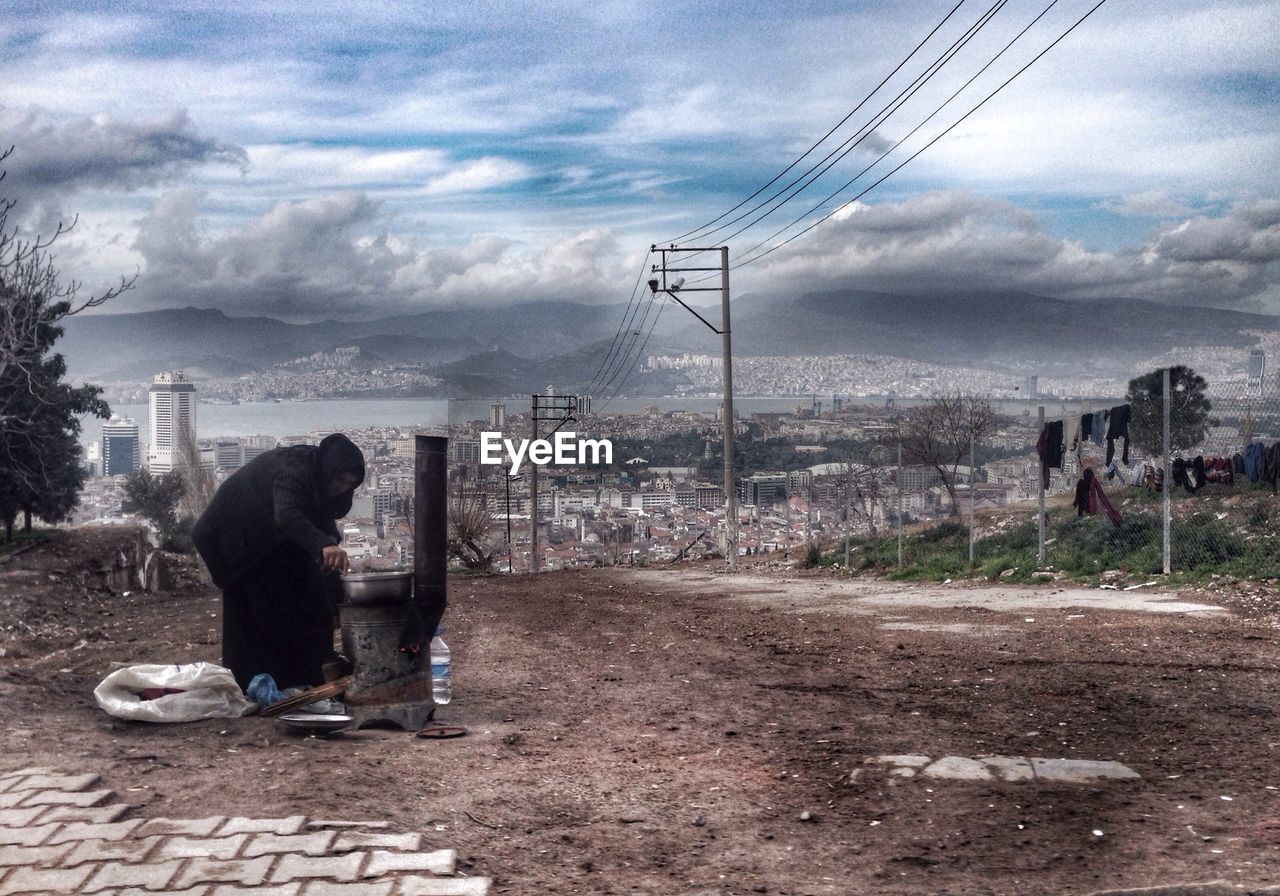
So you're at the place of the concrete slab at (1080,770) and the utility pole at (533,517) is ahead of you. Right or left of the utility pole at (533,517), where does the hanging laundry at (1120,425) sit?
right

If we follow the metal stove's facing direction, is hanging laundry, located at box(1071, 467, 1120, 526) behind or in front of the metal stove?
behind

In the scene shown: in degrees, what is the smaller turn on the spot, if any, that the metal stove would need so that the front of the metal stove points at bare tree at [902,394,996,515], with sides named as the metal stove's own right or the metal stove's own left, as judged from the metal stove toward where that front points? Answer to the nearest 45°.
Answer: approximately 135° to the metal stove's own right

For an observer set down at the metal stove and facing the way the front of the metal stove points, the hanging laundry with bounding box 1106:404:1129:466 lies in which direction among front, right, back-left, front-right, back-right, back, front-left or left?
back-right

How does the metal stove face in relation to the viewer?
to the viewer's left

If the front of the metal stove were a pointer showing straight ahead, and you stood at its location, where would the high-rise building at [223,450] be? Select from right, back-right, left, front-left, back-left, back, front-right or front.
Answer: right

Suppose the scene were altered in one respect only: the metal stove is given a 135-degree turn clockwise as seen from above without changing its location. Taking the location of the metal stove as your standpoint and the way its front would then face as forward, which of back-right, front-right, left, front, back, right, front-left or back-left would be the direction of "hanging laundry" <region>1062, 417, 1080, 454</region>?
front

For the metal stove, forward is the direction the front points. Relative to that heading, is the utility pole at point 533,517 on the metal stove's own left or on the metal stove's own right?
on the metal stove's own right
